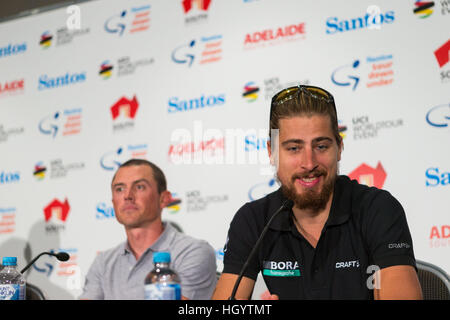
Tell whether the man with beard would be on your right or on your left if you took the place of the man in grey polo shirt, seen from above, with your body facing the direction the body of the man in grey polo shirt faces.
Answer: on your left

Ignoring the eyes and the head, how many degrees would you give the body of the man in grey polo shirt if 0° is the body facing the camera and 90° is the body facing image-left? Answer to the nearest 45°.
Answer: approximately 45°

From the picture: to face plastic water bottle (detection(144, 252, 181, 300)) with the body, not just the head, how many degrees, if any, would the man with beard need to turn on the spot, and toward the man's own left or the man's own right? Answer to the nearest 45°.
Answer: approximately 45° to the man's own right

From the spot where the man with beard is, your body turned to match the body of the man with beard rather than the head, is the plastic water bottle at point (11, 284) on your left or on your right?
on your right

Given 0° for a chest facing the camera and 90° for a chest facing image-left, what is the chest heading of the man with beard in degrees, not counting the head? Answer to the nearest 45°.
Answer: approximately 0°

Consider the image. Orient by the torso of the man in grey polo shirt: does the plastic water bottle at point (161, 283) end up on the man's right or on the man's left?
on the man's left
